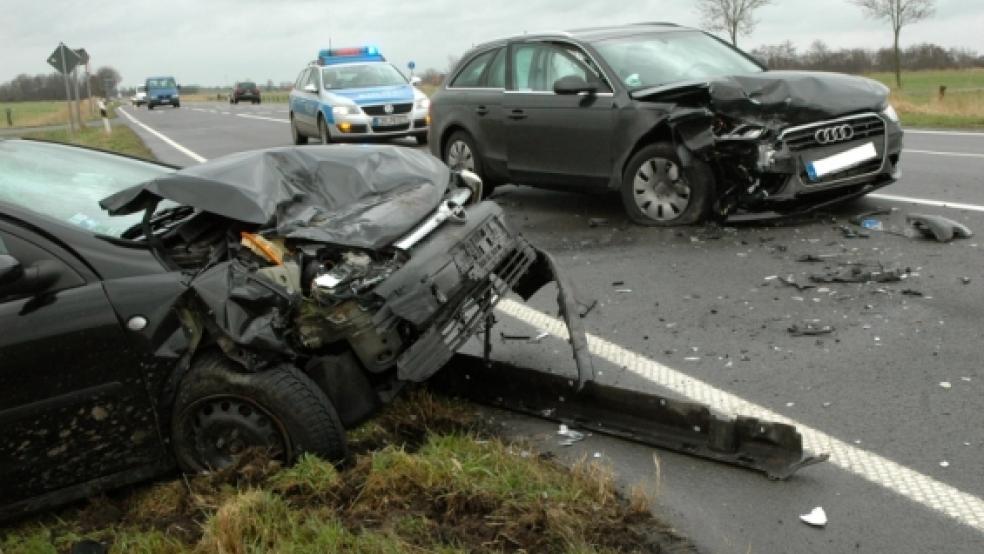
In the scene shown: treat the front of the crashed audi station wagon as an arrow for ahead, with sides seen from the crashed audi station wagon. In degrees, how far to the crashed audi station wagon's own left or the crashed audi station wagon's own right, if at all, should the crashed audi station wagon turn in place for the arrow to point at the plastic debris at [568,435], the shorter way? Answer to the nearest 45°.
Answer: approximately 45° to the crashed audi station wagon's own right

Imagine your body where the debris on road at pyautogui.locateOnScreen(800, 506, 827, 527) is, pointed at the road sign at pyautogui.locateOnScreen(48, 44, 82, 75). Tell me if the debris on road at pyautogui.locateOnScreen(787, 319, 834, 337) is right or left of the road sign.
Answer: right

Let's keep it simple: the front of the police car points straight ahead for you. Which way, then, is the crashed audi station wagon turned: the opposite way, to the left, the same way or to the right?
the same way

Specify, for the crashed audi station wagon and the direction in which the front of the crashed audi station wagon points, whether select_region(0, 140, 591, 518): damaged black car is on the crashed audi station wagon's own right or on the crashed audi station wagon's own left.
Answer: on the crashed audi station wagon's own right

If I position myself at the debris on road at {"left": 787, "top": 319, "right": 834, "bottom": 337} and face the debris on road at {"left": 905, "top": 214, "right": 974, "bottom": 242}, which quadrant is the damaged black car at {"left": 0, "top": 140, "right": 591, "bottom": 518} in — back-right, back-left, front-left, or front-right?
back-left

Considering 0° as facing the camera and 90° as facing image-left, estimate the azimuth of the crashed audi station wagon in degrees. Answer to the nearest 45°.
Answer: approximately 315°

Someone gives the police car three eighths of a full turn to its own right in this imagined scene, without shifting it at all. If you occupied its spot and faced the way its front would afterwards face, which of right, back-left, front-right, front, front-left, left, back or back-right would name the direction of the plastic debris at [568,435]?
left

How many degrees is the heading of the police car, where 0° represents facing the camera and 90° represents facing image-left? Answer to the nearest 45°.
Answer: approximately 315°

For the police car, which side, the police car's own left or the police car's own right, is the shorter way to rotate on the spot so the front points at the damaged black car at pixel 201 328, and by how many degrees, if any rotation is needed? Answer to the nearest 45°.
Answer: approximately 45° to the police car's own right

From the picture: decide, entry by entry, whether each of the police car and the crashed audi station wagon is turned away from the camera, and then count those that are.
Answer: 0

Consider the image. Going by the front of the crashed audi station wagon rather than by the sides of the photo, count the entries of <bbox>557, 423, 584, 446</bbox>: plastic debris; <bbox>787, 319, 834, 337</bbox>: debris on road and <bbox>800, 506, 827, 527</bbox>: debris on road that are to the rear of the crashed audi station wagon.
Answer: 0

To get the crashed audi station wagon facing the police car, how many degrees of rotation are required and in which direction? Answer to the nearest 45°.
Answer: approximately 180°

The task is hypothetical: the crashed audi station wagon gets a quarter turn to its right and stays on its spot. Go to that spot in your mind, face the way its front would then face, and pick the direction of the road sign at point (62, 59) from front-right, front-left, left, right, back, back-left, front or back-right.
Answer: right

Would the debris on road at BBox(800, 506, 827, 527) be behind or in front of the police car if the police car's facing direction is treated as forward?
in front

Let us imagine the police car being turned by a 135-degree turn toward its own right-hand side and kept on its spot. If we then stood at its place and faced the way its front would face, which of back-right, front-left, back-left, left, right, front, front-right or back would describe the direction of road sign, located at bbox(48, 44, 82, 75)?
front-right
